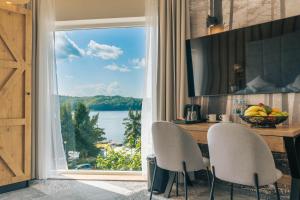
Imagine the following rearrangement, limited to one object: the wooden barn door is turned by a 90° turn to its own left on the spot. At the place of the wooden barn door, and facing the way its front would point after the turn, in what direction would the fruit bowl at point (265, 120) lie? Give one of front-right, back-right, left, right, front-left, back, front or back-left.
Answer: right

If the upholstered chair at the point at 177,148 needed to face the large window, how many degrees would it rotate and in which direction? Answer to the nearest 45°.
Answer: approximately 90° to its left

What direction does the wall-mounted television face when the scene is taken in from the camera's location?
facing the viewer and to the left of the viewer

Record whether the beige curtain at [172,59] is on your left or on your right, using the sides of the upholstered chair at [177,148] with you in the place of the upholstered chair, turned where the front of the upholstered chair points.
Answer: on your left

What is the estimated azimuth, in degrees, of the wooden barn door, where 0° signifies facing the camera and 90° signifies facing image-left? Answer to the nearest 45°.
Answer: approximately 315°

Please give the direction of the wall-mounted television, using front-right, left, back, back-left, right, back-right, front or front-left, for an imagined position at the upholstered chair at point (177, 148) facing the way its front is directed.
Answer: front

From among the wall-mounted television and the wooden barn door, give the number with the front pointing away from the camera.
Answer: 0

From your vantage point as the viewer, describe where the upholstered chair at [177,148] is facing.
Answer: facing away from the viewer and to the right of the viewer

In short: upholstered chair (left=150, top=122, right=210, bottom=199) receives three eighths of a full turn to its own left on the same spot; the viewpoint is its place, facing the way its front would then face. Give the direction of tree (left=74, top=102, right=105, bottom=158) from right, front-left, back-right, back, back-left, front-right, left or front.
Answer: front-right

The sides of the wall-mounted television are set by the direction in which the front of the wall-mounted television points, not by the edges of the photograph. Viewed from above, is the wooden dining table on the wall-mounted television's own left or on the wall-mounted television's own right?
on the wall-mounted television's own left

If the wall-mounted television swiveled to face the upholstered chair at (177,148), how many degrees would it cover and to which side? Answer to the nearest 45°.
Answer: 0° — it already faces it
